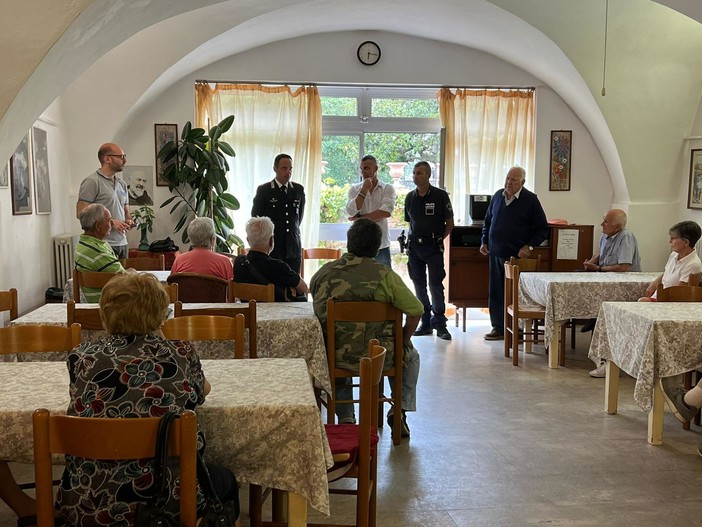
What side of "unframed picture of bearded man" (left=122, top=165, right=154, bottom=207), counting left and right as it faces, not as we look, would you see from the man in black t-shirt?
front

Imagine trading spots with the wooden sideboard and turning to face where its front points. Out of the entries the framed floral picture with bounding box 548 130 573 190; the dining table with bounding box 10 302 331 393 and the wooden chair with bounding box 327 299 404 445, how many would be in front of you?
2

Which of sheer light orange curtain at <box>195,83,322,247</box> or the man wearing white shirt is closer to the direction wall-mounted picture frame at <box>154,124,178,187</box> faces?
the man wearing white shirt

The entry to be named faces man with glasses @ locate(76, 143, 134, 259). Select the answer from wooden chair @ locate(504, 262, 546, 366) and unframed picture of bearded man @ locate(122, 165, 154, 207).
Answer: the unframed picture of bearded man

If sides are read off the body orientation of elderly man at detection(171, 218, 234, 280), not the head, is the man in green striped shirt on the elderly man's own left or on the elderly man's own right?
on the elderly man's own left

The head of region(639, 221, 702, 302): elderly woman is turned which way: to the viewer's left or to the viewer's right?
to the viewer's left

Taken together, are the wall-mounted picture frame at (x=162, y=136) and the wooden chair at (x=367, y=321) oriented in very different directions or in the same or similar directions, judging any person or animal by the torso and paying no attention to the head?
very different directions

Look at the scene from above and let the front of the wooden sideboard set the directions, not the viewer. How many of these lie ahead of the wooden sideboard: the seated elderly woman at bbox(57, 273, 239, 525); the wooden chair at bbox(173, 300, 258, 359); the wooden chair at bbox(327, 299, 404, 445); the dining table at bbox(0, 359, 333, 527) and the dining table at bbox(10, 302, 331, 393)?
5

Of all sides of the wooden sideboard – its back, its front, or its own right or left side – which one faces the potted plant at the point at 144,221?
right

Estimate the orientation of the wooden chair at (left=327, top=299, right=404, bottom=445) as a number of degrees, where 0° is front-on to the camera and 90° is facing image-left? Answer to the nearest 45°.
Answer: approximately 180°

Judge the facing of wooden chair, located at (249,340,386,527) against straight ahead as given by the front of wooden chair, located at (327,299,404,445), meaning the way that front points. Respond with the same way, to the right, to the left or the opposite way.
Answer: to the left

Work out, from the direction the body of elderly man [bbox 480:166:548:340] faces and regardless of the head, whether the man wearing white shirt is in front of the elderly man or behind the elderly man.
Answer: in front

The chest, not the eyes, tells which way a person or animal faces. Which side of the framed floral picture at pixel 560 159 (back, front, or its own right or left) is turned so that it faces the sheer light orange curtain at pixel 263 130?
right

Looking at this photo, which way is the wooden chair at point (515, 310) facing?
to the viewer's right

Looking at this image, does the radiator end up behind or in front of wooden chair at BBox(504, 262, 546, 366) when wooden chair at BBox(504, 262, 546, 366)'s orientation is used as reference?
behind

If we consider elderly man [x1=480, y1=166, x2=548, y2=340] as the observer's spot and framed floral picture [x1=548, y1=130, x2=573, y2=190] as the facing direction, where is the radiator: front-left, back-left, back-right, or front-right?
back-left

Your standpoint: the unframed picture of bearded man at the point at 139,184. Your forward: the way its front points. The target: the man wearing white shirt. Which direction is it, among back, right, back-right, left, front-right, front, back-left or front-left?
front-left

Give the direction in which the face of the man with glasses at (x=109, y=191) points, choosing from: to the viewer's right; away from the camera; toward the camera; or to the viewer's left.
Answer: to the viewer's right

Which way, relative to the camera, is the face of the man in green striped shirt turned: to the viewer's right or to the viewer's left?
to the viewer's right

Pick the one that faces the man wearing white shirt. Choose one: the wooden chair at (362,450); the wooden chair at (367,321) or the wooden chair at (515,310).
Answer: the wooden chair at (367,321)

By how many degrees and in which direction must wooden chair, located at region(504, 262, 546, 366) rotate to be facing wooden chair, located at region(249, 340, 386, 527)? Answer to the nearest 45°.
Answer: approximately 90° to its right

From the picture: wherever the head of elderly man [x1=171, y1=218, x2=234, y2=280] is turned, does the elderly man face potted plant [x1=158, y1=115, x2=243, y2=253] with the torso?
yes

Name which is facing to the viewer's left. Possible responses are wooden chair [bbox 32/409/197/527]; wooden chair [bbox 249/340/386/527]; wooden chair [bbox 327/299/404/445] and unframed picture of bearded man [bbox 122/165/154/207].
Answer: wooden chair [bbox 249/340/386/527]
